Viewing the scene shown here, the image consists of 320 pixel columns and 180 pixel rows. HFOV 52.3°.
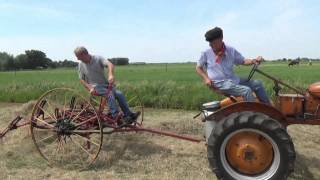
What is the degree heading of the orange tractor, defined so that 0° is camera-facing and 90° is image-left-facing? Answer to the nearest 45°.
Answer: approximately 270°

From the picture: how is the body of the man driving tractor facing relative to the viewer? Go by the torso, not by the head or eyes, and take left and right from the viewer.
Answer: facing the viewer and to the right of the viewer

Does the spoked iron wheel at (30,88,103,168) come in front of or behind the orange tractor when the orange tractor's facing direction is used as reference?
behind

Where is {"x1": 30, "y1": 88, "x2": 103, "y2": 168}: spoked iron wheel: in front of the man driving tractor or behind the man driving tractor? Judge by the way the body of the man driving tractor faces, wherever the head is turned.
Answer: behind
